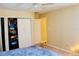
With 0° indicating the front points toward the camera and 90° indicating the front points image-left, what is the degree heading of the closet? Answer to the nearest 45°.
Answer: approximately 315°
